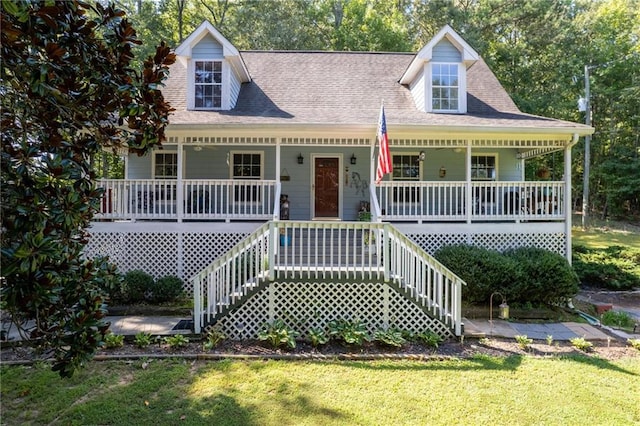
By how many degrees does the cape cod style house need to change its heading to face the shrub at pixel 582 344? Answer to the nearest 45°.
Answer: approximately 45° to its left

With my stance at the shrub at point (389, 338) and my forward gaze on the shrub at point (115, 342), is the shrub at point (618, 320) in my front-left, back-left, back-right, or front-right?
back-right

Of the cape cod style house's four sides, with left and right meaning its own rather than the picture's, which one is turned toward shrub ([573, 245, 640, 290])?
left

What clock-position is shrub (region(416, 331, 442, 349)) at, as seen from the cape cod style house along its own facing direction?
The shrub is roughly at 11 o'clock from the cape cod style house.

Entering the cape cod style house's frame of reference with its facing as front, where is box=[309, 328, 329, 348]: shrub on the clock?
The shrub is roughly at 12 o'clock from the cape cod style house.

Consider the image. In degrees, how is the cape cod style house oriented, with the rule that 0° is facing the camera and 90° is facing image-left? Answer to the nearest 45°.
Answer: approximately 0°

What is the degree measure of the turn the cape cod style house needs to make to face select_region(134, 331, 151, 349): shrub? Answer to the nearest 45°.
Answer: approximately 45° to its right

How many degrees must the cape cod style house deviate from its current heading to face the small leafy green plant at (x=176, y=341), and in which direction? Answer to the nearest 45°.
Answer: approximately 45° to its right

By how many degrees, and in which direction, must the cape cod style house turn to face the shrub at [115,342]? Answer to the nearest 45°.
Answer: approximately 45° to its right

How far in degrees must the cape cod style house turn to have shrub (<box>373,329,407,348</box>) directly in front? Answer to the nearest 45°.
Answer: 0° — it already faces it
